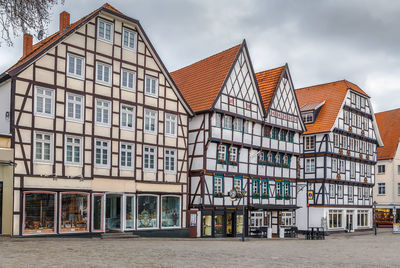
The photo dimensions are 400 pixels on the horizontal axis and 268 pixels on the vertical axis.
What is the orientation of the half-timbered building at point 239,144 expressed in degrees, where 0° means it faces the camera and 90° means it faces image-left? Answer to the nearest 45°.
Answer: approximately 315°

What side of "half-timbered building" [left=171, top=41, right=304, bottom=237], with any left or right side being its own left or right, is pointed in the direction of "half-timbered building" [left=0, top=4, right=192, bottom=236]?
right
